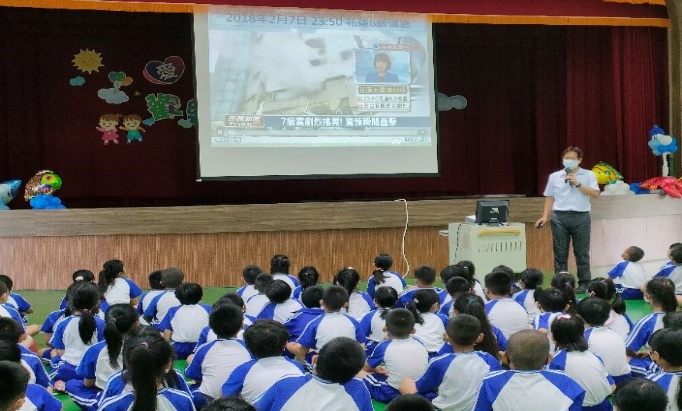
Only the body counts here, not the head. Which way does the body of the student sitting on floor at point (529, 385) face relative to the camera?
away from the camera

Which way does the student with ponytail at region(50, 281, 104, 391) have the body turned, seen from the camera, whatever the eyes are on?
away from the camera

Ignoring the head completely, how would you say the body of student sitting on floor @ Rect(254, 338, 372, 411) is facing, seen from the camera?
away from the camera

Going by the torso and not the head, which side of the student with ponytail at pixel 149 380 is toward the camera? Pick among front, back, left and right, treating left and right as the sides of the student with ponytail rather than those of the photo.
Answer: back

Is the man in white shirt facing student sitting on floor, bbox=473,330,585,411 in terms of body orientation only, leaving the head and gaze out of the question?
yes

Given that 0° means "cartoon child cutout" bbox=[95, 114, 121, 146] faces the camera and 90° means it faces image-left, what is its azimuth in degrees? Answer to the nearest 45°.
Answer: approximately 0°

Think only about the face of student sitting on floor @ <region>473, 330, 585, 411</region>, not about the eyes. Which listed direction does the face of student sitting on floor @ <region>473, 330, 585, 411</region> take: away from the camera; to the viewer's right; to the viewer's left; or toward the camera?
away from the camera

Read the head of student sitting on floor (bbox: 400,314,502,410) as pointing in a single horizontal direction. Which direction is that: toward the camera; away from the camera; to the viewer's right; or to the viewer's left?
away from the camera

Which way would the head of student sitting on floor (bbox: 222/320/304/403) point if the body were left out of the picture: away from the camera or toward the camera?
away from the camera

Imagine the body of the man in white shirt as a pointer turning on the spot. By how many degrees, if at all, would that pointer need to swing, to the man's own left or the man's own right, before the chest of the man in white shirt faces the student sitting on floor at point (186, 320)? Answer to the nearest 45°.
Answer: approximately 45° to the man's own right
